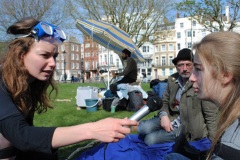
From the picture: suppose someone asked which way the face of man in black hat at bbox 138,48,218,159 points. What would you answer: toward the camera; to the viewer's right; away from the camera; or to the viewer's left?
toward the camera

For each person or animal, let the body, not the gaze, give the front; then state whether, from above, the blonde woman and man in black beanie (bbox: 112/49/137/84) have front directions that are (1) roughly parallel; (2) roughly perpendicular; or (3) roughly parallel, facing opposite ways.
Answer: roughly parallel

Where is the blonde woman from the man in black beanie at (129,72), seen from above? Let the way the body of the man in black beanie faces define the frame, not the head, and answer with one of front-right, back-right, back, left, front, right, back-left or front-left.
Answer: left

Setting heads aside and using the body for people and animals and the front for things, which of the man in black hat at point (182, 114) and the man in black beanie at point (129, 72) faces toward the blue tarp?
the man in black hat at point (182, 114)

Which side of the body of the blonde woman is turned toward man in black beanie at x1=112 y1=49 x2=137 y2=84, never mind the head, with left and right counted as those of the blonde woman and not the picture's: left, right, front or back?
right

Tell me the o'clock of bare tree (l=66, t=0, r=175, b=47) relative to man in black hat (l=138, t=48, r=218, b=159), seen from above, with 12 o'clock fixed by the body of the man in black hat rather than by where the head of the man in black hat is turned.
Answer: The bare tree is roughly at 4 o'clock from the man in black hat.

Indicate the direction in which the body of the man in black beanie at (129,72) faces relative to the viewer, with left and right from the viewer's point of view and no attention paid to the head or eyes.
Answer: facing to the left of the viewer

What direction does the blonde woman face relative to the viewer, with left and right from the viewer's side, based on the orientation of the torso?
facing to the left of the viewer

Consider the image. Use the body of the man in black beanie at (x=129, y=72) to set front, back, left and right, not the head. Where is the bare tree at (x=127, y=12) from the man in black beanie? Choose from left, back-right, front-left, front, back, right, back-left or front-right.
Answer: right

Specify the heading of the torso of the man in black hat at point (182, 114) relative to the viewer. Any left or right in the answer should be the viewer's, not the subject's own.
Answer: facing the viewer and to the left of the viewer

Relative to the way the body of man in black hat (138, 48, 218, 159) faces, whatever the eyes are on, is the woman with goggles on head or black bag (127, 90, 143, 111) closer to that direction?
the woman with goggles on head

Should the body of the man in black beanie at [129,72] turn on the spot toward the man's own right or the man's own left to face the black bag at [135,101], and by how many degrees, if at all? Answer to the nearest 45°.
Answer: approximately 90° to the man's own left

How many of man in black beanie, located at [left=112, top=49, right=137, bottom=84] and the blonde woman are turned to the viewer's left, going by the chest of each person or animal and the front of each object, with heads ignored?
2

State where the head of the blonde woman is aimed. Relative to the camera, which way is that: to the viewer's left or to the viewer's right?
to the viewer's left
